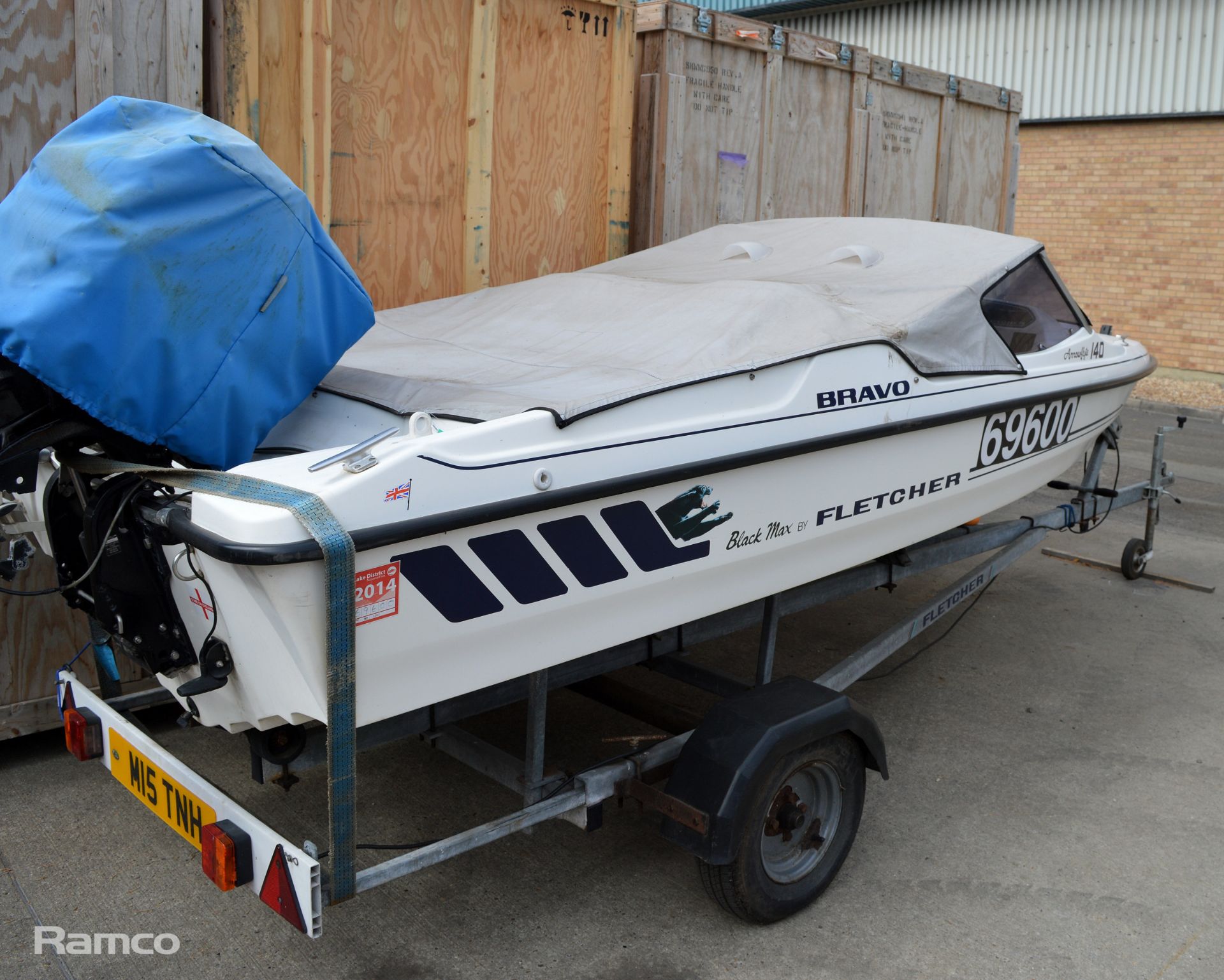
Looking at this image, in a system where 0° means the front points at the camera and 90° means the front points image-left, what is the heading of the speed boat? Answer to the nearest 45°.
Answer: approximately 225°

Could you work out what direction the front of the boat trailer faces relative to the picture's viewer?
facing away from the viewer and to the right of the viewer

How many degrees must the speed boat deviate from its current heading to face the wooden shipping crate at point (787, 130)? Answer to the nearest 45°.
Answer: approximately 45° to its left

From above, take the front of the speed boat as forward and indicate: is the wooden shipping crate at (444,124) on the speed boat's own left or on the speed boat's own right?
on the speed boat's own left
